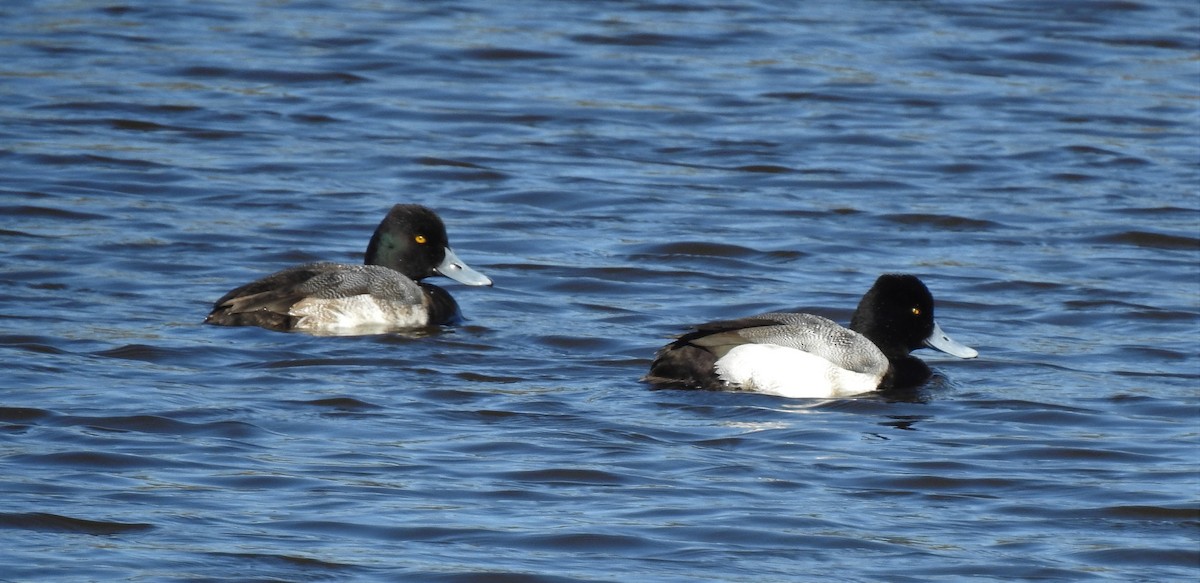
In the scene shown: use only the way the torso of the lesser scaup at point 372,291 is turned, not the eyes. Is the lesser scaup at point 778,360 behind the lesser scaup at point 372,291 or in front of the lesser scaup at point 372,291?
in front

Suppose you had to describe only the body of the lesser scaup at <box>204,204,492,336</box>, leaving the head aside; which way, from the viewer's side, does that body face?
to the viewer's right

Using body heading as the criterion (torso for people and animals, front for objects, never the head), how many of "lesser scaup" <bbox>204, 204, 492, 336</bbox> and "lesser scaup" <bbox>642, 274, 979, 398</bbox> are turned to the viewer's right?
2

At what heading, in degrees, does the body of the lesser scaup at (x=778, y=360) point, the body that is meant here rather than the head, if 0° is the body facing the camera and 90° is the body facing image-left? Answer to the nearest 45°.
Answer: approximately 270°

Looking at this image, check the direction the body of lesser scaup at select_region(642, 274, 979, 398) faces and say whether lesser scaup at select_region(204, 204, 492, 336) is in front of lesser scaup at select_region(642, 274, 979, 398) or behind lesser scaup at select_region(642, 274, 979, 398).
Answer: behind
